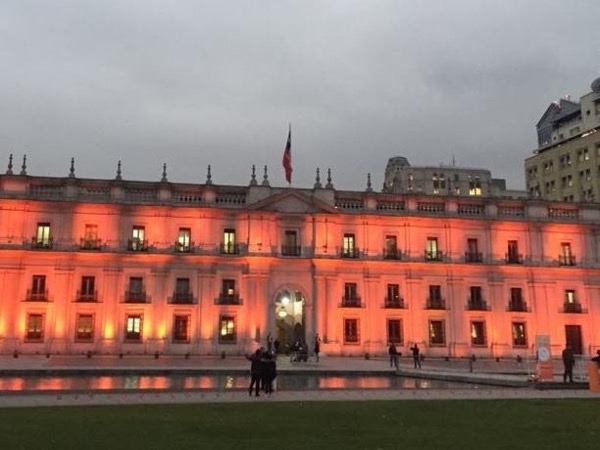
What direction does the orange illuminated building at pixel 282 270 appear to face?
toward the camera
